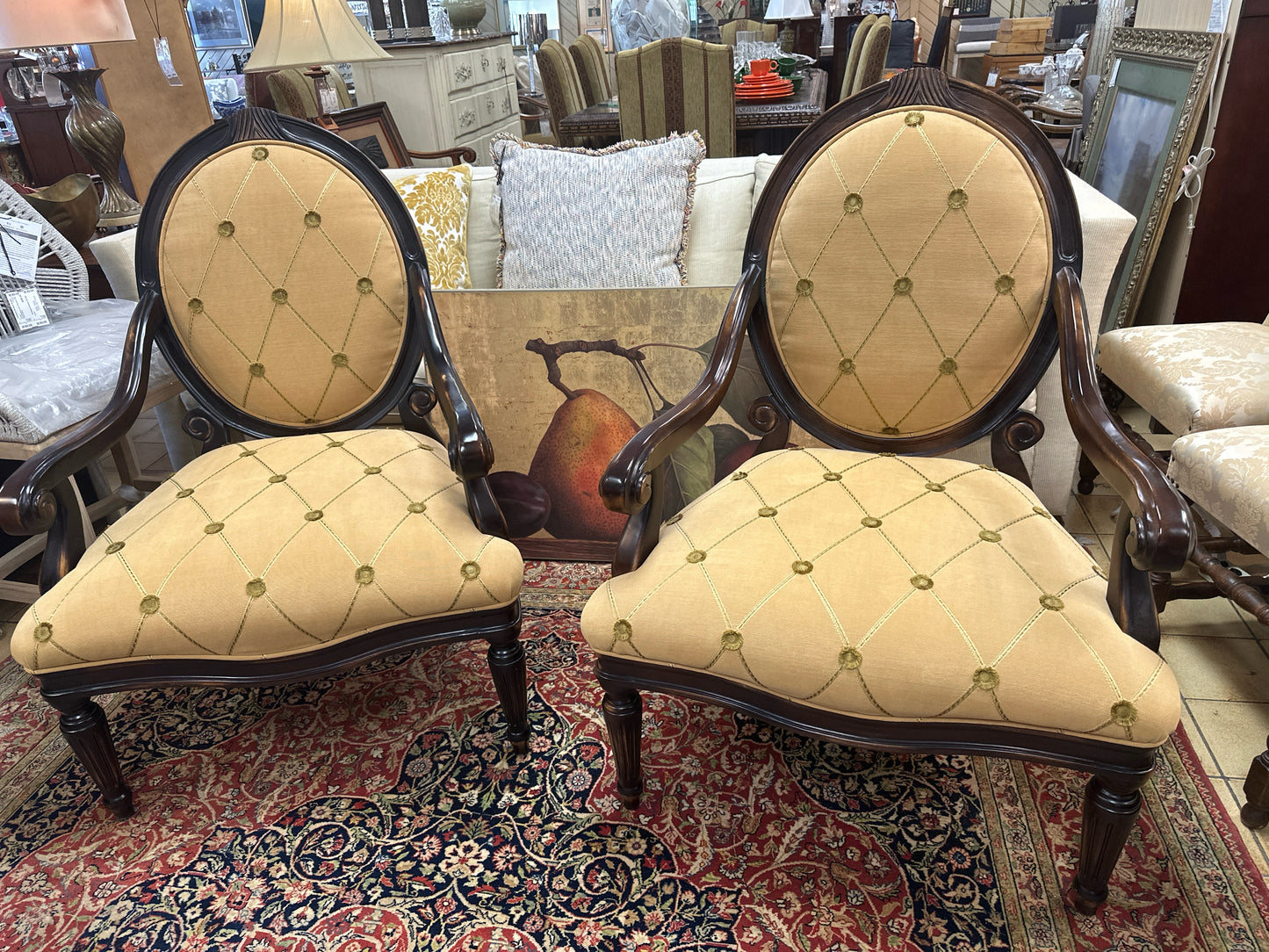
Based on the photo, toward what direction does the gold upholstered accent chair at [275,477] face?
toward the camera

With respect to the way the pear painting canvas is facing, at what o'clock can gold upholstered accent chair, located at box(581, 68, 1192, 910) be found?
The gold upholstered accent chair is roughly at 11 o'clock from the pear painting canvas.

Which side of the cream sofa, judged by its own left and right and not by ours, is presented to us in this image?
front

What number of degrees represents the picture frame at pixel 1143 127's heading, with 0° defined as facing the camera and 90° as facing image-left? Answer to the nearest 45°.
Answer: approximately 45°

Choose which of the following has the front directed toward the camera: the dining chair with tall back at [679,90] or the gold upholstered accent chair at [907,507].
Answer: the gold upholstered accent chair

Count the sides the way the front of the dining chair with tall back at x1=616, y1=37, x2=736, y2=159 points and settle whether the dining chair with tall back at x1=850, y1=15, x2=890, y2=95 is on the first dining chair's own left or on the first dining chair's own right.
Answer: on the first dining chair's own right

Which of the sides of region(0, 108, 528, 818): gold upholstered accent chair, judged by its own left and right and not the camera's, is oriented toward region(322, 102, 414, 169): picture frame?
back

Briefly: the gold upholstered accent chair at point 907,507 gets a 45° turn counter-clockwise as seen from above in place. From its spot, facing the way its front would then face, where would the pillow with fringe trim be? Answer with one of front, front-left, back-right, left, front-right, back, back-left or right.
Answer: back

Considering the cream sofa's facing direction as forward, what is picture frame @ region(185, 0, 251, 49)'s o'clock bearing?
The picture frame is roughly at 5 o'clock from the cream sofa.

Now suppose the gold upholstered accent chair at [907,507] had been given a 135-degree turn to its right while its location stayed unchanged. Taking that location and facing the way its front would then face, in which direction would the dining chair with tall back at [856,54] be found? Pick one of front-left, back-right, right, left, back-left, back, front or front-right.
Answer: front-right

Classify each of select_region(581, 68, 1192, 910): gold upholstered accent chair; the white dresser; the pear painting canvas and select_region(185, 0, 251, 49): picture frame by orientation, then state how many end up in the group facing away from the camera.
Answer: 0

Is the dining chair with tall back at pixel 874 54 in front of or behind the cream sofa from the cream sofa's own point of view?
behind

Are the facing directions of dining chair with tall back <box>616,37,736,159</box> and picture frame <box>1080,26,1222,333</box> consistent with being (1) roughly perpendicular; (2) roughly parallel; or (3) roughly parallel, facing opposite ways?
roughly perpendicular

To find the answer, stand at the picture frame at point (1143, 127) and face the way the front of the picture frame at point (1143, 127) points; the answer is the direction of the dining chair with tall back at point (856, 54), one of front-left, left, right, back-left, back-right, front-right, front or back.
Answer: right

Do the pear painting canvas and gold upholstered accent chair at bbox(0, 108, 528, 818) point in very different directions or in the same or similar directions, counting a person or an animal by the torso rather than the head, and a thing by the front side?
same or similar directions

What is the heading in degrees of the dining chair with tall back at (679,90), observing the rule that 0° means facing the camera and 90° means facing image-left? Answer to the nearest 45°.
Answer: approximately 180°

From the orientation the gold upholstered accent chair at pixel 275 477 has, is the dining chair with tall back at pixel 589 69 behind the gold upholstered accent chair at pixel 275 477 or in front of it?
behind

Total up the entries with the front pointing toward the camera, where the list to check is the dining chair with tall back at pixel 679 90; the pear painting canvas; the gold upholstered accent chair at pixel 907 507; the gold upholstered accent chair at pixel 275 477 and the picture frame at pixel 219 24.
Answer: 4

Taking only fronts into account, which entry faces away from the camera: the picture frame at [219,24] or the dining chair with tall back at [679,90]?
the dining chair with tall back

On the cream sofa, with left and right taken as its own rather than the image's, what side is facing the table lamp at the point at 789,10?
back

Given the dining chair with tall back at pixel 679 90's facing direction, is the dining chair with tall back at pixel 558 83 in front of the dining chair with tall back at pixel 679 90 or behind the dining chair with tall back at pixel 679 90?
in front
